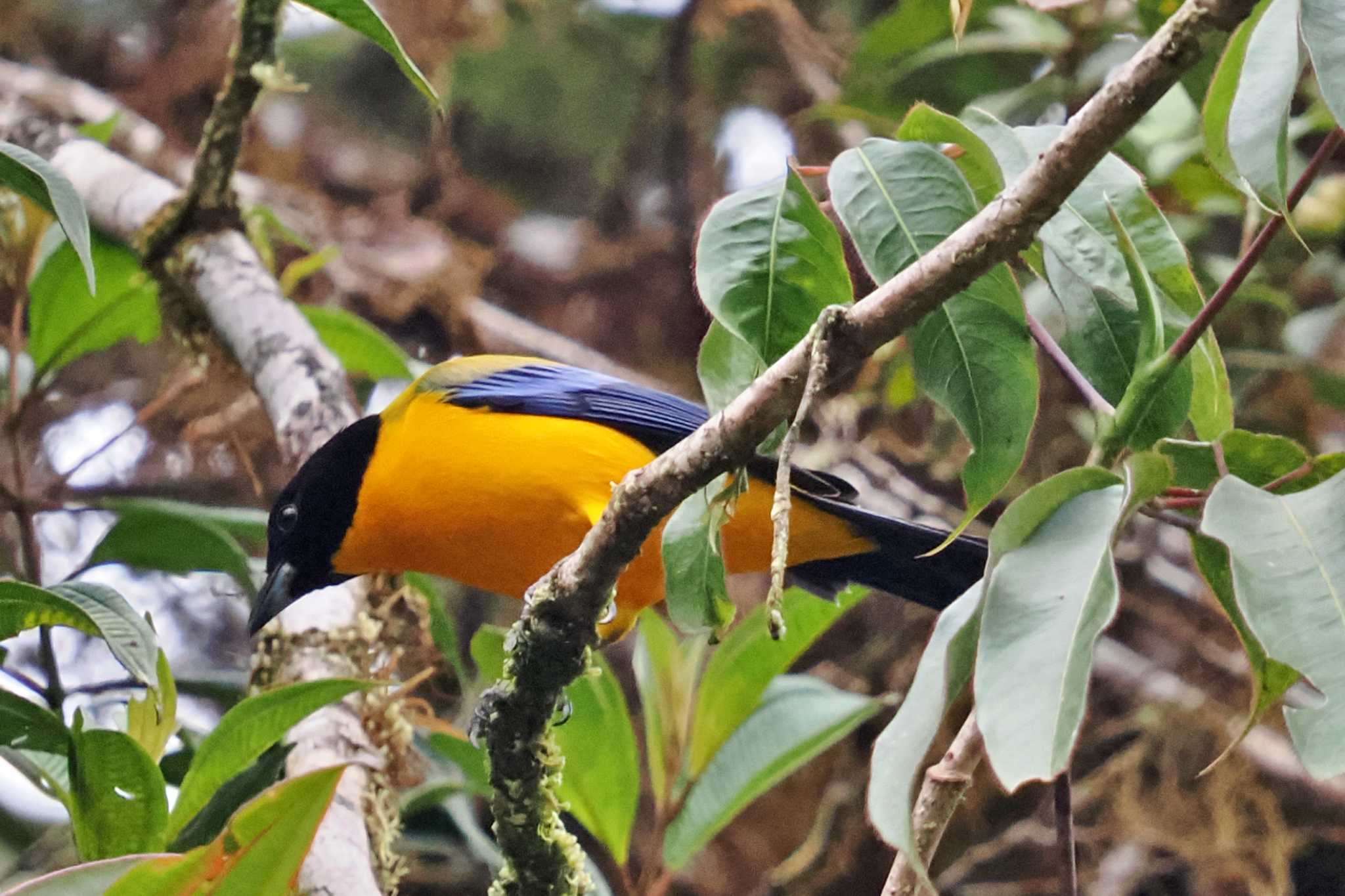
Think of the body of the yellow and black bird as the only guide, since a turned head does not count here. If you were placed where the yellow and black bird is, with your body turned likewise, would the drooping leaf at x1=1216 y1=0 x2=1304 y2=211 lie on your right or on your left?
on your left

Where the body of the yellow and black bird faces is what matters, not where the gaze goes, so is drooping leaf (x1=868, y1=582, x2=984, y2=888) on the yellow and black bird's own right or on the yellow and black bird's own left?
on the yellow and black bird's own left

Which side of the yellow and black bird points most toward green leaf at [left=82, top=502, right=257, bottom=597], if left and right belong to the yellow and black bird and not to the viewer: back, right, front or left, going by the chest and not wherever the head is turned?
front

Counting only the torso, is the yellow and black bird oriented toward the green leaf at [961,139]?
no

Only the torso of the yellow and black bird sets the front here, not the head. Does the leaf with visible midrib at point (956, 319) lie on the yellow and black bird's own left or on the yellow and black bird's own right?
on the yellow and black bird's own left

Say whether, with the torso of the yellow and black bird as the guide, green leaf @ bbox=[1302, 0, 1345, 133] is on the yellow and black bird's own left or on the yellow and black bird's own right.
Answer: on the yellow and black bird's own left

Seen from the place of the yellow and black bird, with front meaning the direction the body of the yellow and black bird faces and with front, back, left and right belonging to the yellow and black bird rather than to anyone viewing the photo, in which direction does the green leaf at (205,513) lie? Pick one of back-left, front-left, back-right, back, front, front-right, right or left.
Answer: front

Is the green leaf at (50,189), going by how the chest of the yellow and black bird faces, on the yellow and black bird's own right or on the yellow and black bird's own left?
on the yellow and black bird's own right

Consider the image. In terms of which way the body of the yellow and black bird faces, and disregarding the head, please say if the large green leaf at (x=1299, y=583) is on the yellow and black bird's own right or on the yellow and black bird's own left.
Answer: on the yellow and black bird's own left

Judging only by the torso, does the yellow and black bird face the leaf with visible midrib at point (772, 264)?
no

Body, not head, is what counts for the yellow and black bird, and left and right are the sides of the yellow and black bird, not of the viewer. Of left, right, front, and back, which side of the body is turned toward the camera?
left
